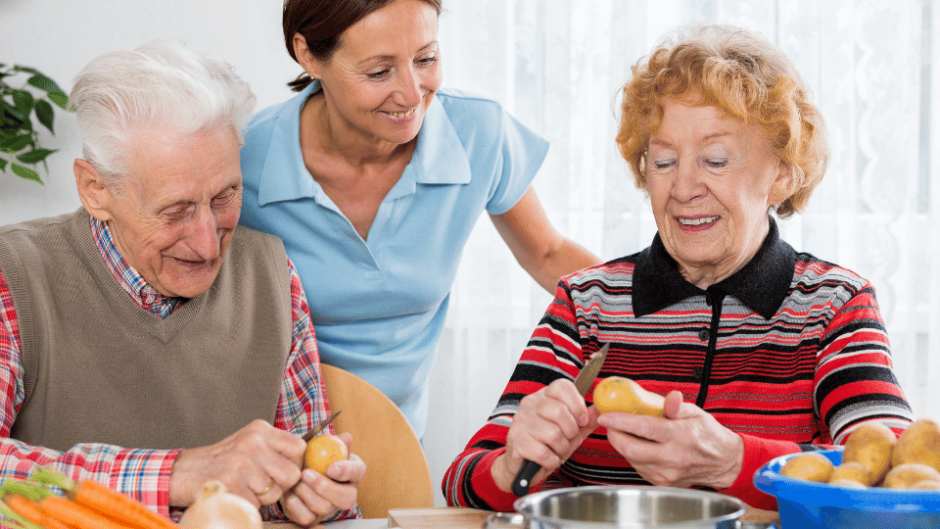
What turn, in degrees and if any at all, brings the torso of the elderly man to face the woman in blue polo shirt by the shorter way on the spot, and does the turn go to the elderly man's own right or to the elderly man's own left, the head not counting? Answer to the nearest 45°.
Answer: approximately 90° to the elderly man's own left

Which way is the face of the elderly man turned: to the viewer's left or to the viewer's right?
to the viewer's right

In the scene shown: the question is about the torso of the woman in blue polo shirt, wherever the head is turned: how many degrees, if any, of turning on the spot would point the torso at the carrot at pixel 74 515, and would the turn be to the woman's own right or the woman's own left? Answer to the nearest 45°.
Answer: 0° — they already face it

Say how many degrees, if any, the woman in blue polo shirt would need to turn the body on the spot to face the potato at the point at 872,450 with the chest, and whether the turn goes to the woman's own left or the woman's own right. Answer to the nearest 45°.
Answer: approximately 45° to the woman's own left

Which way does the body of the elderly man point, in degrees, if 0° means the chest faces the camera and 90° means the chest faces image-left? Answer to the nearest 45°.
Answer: approximately 315°

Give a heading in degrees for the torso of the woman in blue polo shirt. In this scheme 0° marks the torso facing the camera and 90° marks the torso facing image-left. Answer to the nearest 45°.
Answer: approximately 0°
